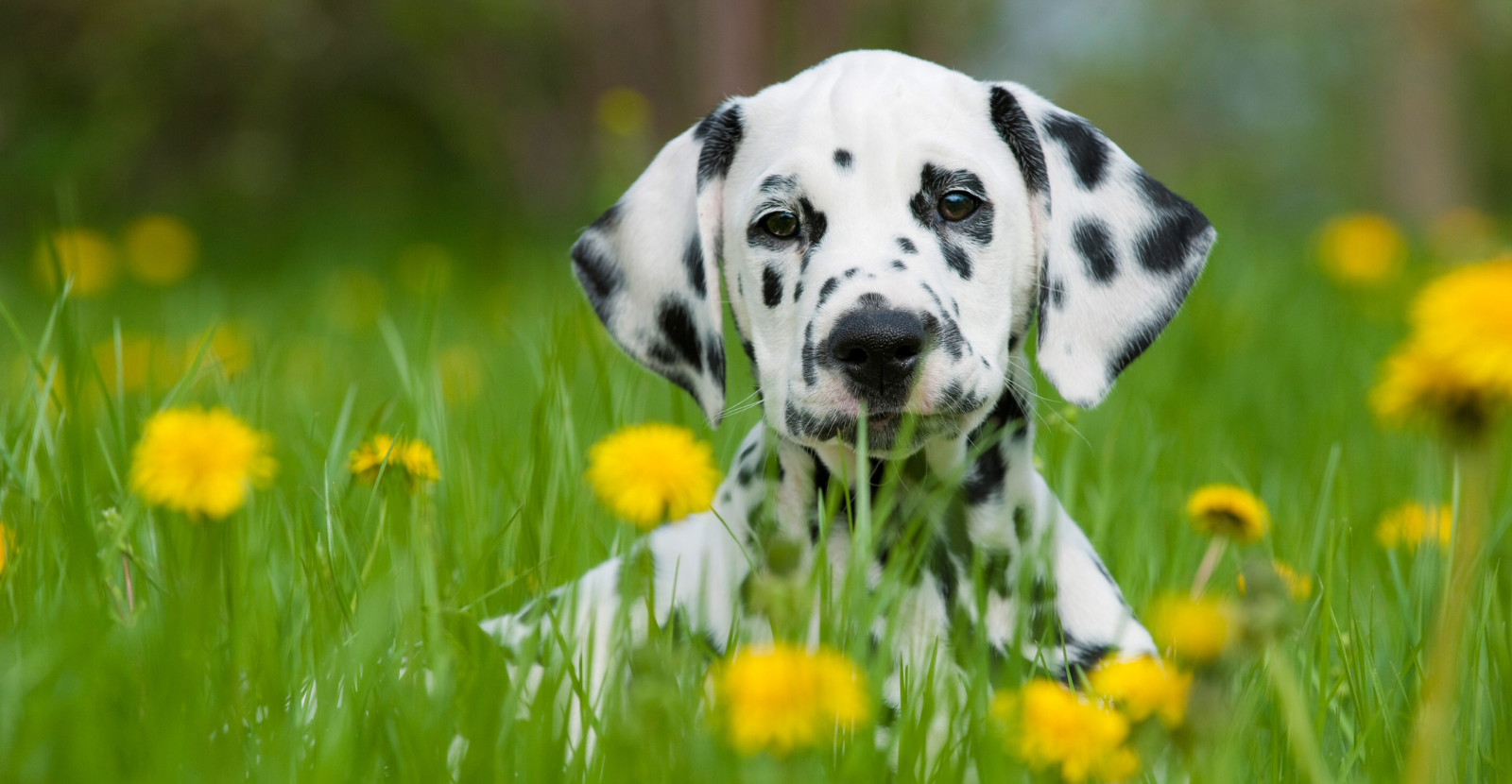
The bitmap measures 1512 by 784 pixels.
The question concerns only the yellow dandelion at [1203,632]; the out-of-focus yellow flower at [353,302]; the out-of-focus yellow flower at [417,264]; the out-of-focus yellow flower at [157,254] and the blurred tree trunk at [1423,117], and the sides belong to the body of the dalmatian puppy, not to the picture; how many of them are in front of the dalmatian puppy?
1

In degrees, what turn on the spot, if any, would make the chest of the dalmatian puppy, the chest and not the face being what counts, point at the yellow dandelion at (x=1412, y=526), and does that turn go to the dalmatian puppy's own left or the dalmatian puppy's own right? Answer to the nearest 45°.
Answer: approximately 90° to the dalmatian puppy's own left

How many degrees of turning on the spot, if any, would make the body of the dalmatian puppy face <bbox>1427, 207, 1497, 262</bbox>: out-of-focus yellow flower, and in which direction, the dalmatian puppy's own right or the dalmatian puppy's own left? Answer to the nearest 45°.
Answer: approximately 135° to the dalmatian puppy's own left

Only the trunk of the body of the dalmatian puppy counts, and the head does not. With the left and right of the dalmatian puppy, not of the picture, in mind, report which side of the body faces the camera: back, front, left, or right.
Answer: front

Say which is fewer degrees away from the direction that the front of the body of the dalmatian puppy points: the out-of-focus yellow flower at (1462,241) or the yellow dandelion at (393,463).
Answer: the yellow dandelion

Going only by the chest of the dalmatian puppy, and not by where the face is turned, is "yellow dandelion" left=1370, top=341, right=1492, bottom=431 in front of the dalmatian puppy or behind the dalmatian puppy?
in front

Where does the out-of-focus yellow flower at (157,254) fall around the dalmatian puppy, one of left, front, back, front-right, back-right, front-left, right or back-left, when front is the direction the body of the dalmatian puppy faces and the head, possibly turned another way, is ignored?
back-right

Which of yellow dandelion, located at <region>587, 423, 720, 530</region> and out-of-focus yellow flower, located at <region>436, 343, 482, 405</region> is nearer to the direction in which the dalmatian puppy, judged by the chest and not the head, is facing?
the yellow dandelion

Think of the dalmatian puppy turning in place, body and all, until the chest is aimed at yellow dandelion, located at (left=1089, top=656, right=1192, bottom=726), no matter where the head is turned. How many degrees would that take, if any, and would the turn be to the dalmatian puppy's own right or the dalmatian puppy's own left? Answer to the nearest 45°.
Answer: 0° — it already faces it

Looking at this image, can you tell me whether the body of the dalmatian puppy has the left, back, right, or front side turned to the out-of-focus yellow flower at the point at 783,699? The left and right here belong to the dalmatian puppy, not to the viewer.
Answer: front

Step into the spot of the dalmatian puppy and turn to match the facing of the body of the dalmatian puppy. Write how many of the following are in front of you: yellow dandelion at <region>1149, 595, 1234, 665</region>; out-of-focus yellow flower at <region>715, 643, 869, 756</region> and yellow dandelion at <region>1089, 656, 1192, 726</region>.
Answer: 3
